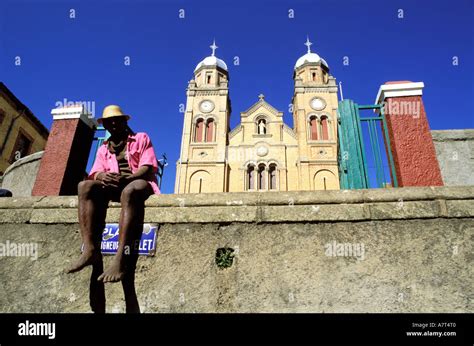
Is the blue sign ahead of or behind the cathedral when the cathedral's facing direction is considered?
ahead

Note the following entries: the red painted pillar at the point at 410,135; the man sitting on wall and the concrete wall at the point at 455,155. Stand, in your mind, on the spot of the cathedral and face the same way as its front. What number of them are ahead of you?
3

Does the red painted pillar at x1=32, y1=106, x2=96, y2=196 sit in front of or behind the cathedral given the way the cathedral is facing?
in front

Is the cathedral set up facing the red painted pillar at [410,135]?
yes

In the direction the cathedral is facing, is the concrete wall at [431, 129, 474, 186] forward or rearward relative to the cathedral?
forward

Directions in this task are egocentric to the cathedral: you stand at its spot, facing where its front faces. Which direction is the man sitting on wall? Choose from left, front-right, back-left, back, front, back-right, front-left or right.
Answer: front

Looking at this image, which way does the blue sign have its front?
toward the camera

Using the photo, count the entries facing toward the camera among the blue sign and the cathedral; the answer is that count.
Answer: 2

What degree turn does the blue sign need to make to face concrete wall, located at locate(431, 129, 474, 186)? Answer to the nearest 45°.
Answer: approximately 90° to its left
